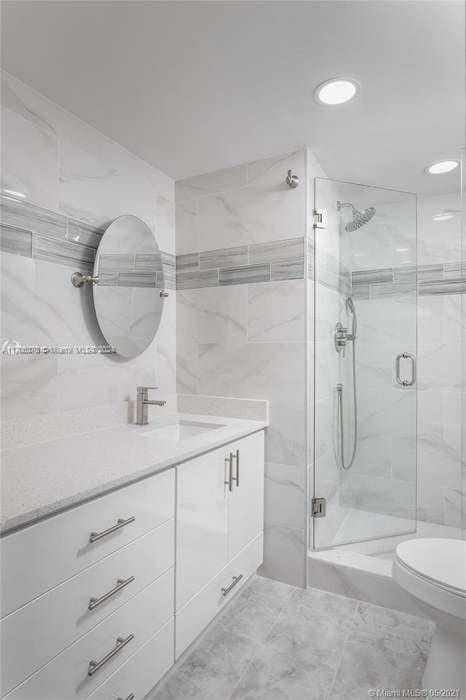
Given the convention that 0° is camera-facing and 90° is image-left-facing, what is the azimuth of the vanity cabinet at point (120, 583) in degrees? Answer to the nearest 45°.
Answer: approximately 315°

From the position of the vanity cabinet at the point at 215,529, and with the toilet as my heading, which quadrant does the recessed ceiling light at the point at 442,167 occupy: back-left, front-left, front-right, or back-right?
front-left

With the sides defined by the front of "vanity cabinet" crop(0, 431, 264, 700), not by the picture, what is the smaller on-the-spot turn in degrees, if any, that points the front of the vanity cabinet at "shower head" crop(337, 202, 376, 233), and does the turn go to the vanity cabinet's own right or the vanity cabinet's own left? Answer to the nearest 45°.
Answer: approximately 90° to the vanity cabinet's own left

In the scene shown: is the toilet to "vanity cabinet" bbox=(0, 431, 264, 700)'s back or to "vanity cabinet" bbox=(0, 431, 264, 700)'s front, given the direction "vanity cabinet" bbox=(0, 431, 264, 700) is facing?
to the front

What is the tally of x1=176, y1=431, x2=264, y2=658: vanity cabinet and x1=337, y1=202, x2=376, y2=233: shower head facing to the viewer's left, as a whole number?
0
